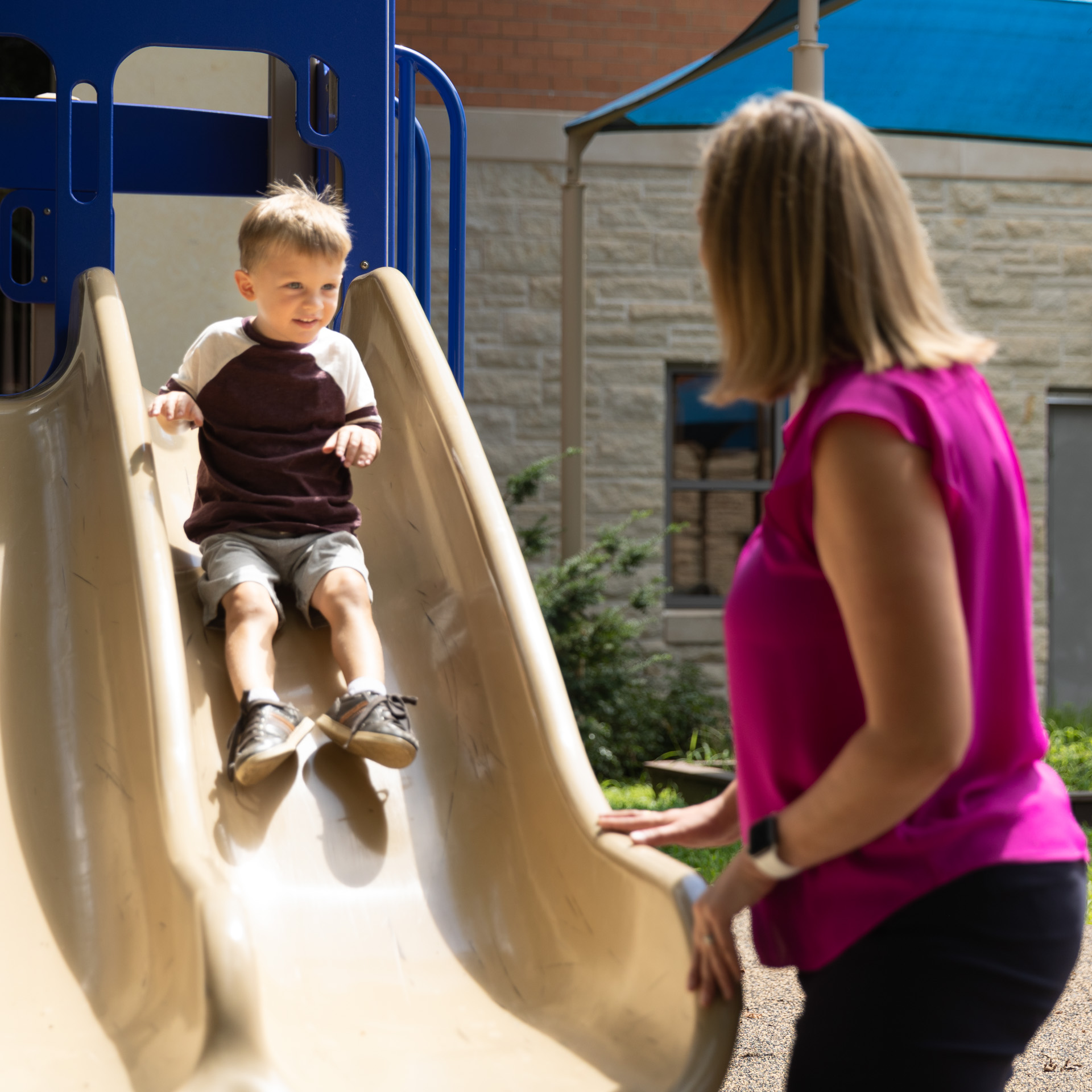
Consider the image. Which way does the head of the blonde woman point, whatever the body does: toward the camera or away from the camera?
away from the camera

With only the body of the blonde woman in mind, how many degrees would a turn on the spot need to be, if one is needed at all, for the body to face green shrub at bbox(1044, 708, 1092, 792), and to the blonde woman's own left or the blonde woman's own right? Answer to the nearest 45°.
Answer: approximately 90° to the blonde woman's own right

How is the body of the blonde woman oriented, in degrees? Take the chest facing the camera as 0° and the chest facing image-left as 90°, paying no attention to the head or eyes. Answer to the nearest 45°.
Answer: approximately 90°

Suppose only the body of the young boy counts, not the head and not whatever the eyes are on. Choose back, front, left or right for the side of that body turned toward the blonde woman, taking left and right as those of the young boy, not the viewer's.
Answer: front

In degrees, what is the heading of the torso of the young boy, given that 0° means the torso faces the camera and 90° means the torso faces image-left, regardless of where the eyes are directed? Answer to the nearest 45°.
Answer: approximately 0°

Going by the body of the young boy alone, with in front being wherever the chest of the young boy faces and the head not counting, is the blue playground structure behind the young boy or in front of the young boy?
behind

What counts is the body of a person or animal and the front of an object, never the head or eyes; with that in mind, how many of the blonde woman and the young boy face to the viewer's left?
1

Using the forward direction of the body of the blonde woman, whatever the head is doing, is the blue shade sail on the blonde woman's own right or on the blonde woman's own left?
on the blonde woman's own right

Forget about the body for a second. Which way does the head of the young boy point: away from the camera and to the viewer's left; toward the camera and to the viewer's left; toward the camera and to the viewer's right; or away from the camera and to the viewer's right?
toward the camera and to the viewer's right
